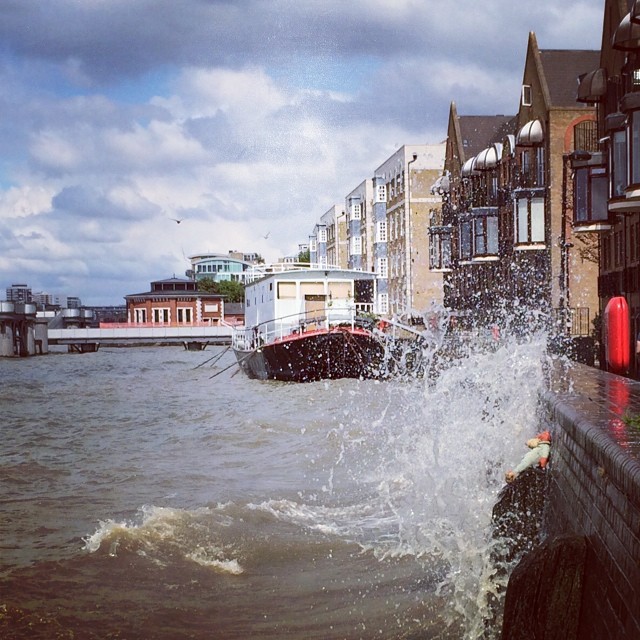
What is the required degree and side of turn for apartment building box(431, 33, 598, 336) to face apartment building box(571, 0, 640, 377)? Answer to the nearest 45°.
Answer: approximately 45° to its left

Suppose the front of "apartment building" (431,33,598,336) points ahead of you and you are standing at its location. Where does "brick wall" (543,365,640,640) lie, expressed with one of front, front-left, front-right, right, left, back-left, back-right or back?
front-left

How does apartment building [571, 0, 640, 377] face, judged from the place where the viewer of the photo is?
facing to the left of the viewer

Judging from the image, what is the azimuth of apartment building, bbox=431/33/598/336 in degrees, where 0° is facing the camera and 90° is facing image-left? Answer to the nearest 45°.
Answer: approximately 45°

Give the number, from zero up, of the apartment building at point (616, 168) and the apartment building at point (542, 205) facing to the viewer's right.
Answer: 0

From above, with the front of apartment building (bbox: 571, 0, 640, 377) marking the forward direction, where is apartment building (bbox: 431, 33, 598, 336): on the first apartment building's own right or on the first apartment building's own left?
on the first apartment building's own right

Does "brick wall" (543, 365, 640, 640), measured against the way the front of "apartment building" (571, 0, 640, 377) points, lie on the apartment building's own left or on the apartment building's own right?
on the apartment building's own left

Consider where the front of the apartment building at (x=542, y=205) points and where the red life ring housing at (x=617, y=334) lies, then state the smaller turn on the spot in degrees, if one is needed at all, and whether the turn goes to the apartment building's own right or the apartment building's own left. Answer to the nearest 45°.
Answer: approximately 45° to the apartment building's own left
